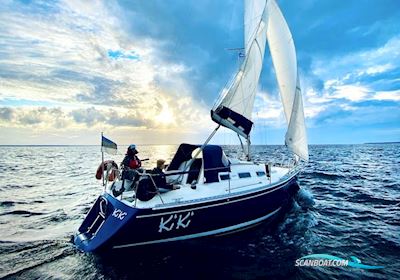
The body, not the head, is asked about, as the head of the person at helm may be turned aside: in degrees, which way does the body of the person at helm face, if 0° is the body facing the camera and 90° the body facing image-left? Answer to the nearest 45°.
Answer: approximately 270°

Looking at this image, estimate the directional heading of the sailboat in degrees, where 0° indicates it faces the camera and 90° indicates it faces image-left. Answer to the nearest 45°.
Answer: approximately 225°
